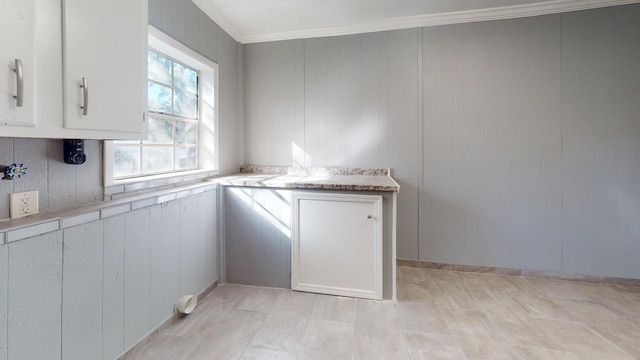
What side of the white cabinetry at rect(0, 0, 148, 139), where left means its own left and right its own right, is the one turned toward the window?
left

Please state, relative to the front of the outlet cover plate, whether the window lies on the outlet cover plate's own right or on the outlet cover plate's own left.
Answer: on the outlet cover plate's own left

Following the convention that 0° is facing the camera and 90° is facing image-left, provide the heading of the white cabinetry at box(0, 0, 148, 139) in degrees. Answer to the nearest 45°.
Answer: approximately 315°
